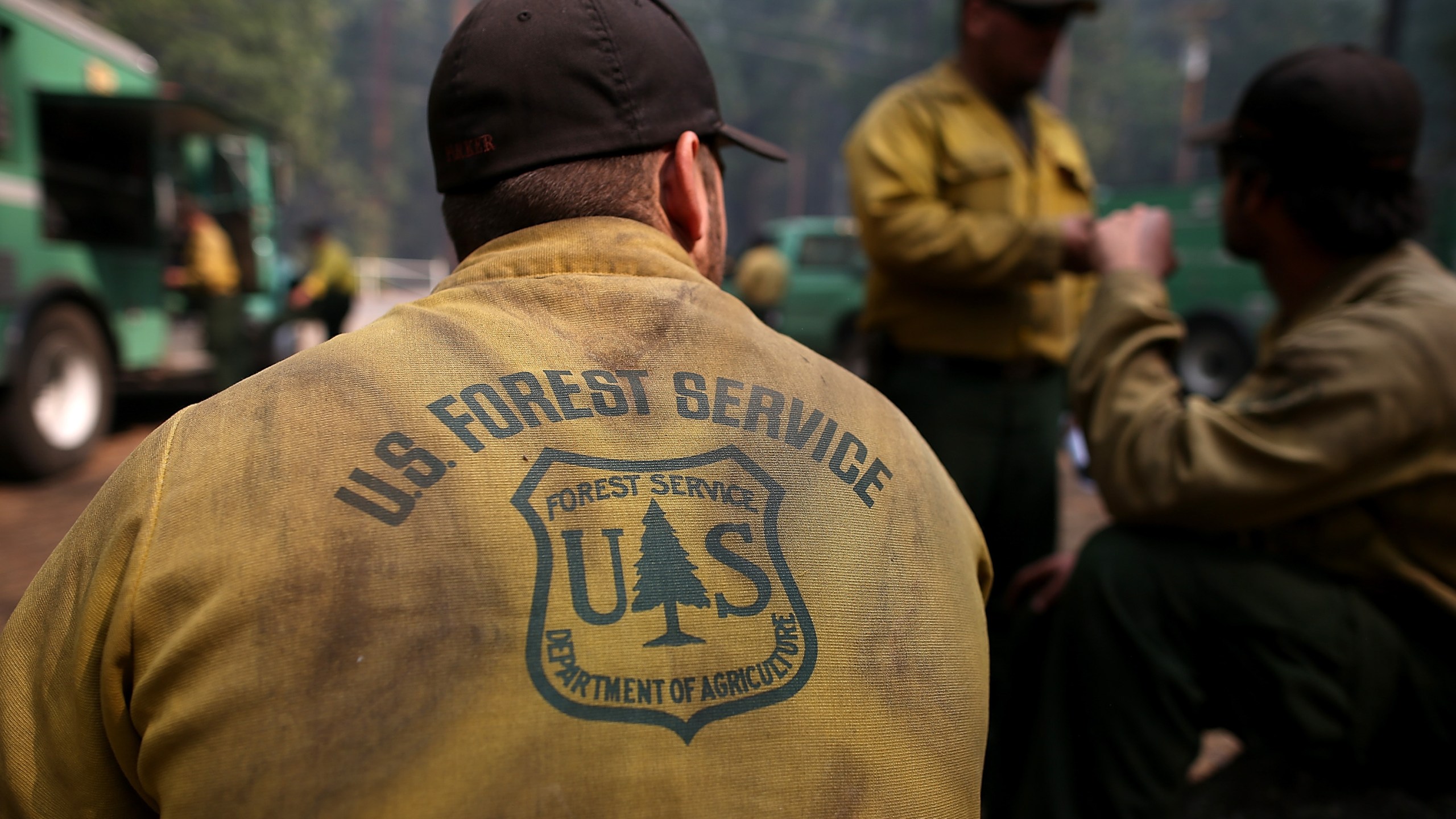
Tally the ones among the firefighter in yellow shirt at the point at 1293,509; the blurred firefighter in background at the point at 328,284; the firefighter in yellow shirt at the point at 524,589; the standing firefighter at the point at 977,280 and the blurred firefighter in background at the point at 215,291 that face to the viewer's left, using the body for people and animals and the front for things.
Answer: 3

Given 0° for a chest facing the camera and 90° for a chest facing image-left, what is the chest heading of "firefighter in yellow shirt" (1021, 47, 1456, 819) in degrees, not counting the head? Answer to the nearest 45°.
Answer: approximately 90°

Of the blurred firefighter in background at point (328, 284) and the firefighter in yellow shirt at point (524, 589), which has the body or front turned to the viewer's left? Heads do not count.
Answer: the blurred firefighter in background

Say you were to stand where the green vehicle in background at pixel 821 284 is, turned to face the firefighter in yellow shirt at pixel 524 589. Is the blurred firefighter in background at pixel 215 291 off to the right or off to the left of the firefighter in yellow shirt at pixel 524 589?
right

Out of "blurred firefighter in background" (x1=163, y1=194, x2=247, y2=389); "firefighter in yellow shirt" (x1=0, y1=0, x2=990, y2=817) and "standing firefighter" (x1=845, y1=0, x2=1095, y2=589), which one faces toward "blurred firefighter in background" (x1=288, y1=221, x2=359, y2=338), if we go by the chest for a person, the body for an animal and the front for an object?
the firefighter in yellow shirt

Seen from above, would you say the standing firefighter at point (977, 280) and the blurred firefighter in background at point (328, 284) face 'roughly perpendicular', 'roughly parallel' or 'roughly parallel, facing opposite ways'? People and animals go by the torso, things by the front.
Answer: roughly perpendicular

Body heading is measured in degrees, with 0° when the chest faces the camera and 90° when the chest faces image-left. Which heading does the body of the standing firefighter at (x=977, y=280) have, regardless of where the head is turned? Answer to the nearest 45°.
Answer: approximately 315°

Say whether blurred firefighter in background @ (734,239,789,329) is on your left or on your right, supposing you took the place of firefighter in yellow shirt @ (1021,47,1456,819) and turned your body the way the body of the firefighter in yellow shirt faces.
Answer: on your right

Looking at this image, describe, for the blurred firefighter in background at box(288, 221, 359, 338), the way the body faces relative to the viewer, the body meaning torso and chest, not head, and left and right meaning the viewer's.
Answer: facing to the left of the viewer

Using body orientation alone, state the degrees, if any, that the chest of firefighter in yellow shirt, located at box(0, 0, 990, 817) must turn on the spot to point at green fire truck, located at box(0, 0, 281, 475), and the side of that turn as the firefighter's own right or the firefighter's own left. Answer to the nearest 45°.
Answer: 0° — they already face it

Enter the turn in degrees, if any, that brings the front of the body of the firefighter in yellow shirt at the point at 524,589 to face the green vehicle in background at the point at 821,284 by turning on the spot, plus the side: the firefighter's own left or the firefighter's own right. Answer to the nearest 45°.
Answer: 0° — they already face it

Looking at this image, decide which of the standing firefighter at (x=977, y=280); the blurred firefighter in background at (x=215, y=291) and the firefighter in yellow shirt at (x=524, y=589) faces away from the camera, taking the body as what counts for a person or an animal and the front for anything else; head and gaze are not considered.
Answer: the firefighter in yellow shirt

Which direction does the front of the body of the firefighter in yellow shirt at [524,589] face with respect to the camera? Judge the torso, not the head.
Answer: away from the camera

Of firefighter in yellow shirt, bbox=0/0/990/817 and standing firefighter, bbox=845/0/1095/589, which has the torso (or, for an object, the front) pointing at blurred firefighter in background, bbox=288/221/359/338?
the firefighter in yellow shirt

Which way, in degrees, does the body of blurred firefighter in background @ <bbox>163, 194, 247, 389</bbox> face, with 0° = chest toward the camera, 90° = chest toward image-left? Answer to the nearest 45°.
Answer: approximately 90°

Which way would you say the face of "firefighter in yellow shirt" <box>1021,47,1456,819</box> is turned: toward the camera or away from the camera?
away from the camera

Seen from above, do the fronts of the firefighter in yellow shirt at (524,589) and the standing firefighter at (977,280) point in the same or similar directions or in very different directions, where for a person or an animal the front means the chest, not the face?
very different directions
